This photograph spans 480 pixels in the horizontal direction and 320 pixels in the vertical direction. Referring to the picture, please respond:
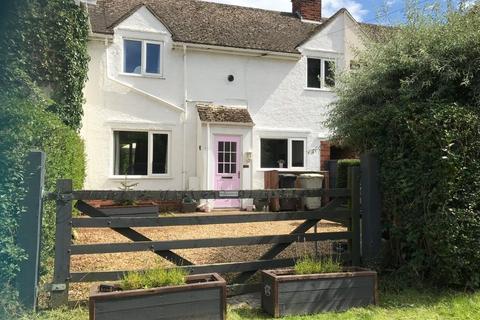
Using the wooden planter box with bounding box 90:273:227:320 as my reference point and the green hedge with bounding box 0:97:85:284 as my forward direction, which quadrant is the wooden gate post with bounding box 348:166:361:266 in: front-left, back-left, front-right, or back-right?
back-right

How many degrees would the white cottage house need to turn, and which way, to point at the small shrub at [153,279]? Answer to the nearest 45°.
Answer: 0° — it already faces it

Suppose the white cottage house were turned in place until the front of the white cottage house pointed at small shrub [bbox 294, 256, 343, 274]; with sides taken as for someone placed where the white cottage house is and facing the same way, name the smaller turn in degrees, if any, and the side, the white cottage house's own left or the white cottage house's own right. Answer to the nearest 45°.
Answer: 0° — it already faces it

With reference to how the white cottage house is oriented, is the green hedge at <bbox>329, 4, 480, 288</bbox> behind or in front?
in front

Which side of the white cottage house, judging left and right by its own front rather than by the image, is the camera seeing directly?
front

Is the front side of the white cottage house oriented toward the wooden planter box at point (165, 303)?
yes

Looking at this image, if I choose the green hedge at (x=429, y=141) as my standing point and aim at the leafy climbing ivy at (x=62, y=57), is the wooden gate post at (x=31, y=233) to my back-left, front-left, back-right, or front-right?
front-left

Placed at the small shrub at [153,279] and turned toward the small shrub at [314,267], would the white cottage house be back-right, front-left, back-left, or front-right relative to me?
front-left

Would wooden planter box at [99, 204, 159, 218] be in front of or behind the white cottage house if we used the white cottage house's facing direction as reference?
in front

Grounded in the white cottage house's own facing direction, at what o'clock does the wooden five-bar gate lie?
The wooden five-bar gate is roughly at 12 o'clock from the white cottage house.

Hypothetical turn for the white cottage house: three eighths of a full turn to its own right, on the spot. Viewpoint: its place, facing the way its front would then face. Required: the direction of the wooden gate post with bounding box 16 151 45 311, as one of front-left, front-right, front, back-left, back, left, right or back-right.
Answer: back-left

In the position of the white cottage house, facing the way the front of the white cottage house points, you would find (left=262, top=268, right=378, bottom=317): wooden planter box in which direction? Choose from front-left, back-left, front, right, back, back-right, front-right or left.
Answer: front

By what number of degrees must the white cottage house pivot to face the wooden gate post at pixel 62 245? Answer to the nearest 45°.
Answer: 0° — it already faces it
